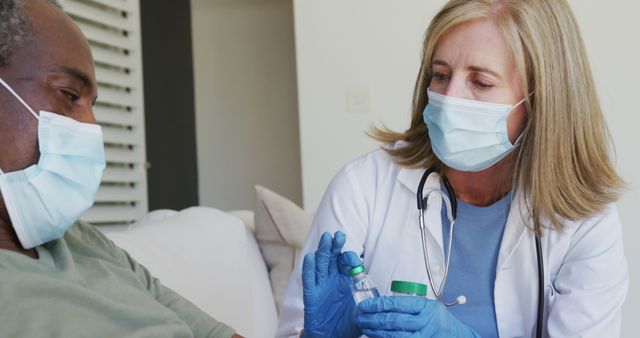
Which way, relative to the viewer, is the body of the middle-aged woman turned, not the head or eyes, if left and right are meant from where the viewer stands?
facing the viewer and to the left of the viewer

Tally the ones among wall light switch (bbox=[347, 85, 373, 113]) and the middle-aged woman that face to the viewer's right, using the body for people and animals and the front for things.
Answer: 0

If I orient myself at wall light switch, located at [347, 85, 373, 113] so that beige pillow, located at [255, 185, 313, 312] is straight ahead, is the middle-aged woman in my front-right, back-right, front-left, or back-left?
front-left

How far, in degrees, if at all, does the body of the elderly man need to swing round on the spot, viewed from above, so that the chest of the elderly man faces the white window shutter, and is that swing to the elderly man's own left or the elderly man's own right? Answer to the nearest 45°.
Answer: approximately 135° to the elderly man's own left

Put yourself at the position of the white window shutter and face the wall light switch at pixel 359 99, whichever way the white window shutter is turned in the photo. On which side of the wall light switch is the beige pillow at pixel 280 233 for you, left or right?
right

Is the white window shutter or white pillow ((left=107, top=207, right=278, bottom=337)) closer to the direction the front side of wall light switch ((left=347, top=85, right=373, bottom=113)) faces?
the white pillow

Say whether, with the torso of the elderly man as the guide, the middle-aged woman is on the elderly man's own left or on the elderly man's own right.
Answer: on the elderly man's own left

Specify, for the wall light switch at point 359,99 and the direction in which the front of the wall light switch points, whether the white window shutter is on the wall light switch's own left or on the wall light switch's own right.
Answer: on the wall light switch's own right

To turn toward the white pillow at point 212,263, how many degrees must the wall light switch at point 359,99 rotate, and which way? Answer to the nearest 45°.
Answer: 0° — it already faces it

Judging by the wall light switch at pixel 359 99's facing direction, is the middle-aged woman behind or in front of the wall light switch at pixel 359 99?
in front

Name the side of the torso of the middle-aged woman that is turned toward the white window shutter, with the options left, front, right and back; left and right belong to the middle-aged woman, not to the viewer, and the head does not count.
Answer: right

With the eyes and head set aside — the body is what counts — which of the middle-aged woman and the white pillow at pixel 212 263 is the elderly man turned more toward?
the middle-aged woman

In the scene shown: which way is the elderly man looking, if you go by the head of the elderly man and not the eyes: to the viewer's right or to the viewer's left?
to the viewer's right

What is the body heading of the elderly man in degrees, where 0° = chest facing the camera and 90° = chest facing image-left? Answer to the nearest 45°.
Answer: approximately 315°

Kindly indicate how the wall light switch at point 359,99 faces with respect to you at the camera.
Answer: facing the viewer

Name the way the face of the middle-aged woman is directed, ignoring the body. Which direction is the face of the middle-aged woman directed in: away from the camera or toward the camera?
toward the camera

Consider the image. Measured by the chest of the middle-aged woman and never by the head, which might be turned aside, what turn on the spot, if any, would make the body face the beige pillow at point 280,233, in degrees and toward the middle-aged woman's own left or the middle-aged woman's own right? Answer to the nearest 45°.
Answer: approximately 90° to the middle-aged woman's own right
